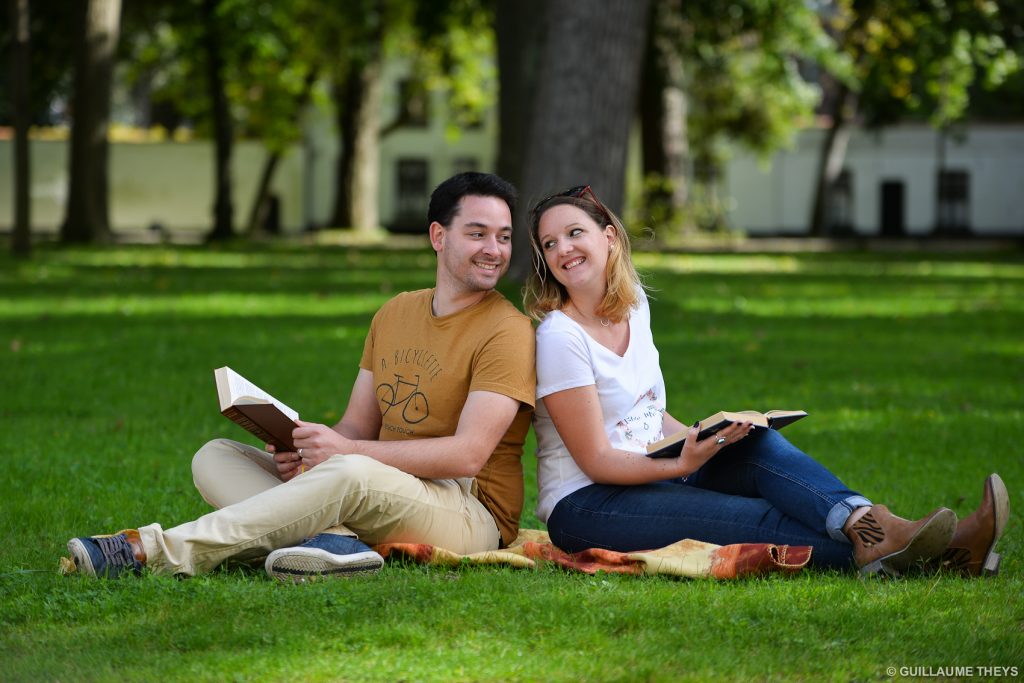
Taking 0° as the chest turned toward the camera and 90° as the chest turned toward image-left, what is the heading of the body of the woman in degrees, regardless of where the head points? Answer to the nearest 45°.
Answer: approximately 315°

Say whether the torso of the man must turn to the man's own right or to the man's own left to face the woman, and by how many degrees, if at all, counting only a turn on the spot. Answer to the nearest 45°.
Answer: approximately 135° to the man's own left

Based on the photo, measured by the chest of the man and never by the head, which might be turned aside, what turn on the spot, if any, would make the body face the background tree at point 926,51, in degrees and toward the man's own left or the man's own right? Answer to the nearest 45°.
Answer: approximately 180°

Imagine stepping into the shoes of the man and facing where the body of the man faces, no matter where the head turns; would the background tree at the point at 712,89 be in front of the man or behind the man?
behind

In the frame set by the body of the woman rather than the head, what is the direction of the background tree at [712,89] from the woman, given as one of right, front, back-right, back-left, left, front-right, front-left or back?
back-left

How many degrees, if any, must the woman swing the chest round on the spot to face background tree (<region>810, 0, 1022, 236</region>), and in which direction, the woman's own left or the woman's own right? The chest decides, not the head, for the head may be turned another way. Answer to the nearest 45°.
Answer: approximately 135° to the woman's own left
